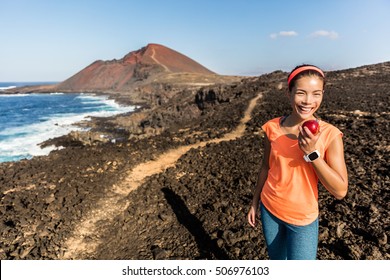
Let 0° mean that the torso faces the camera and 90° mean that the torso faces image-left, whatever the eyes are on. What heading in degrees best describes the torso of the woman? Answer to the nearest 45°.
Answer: approximately 0°
